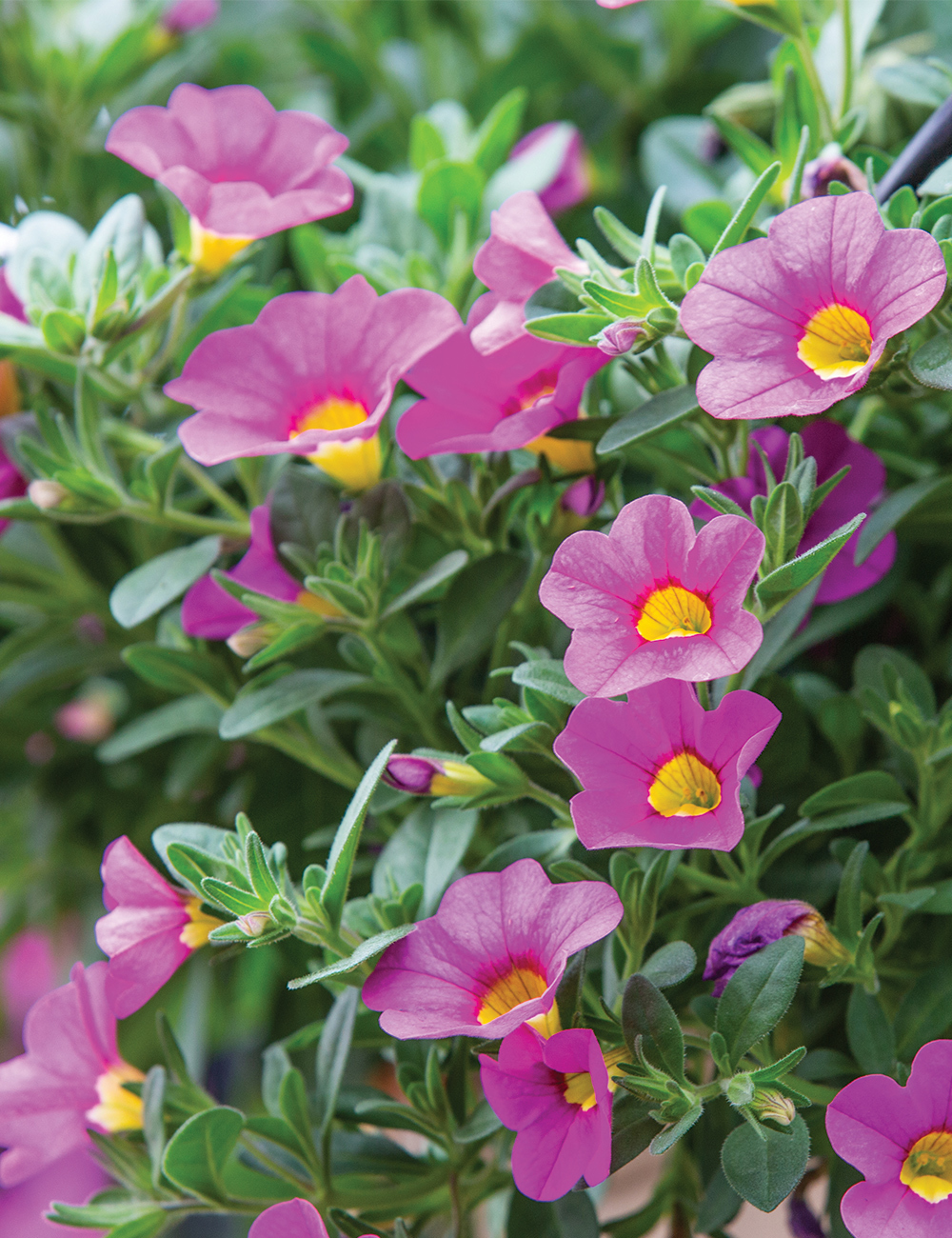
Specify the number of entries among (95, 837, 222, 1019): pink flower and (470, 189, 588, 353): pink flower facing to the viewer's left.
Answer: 2

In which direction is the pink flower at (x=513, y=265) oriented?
to the viewer's left

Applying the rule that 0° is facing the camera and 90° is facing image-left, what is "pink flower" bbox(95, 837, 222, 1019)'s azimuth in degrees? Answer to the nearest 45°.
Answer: approximately 90°
